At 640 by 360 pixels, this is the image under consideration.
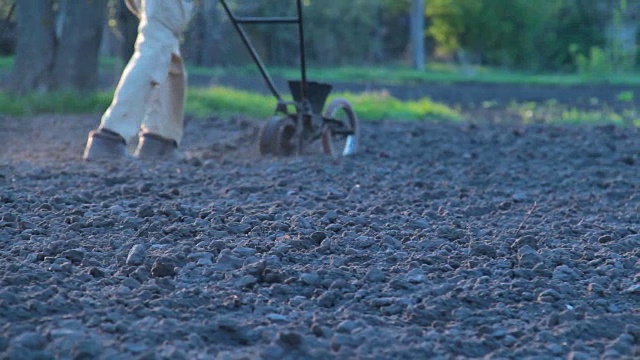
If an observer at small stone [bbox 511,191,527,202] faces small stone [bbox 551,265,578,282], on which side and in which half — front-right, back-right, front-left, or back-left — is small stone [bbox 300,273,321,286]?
front-right

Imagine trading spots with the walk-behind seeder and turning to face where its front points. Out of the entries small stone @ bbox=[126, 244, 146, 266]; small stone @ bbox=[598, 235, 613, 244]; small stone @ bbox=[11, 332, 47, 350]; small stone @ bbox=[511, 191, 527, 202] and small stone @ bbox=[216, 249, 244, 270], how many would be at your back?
0

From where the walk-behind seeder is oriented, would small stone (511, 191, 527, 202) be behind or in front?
in front

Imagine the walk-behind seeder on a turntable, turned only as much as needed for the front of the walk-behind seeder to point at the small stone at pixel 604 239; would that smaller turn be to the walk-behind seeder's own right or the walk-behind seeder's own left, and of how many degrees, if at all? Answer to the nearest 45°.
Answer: approximately 90° to the walk-behind cultivator's own right

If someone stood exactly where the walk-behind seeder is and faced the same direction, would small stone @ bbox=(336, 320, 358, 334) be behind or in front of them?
in front

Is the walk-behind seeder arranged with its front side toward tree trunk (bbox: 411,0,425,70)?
no

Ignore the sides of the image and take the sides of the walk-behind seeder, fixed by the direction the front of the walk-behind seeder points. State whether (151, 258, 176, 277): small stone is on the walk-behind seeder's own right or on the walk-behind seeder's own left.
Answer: on the walk-behind seeder's own right

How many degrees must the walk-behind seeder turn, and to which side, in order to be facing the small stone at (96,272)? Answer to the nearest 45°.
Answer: approximately 45° to its right

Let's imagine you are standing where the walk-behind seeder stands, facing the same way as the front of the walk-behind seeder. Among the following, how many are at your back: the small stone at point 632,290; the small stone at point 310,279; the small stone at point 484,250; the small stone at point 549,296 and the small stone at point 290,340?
0
